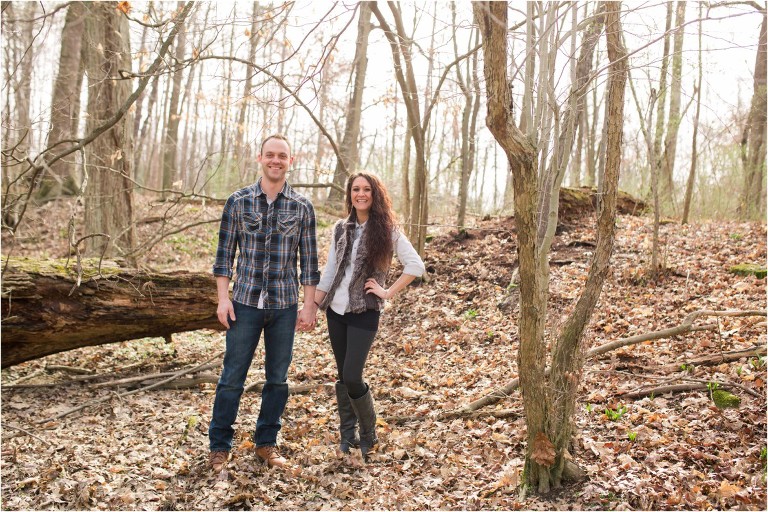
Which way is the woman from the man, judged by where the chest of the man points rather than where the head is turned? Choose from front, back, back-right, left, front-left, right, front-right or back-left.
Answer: left

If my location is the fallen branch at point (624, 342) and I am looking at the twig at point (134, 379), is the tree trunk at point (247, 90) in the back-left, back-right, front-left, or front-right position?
front-right

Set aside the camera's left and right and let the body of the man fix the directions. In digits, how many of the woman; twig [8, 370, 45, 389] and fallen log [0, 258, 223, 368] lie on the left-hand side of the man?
1

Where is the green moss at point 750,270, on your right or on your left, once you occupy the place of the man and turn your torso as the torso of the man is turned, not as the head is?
on your left

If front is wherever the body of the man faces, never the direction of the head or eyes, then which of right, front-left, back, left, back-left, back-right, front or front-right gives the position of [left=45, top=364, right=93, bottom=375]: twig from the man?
back-right

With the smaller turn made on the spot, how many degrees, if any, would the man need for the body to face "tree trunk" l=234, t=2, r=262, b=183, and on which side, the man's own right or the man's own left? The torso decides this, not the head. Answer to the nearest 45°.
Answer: approximately 180°

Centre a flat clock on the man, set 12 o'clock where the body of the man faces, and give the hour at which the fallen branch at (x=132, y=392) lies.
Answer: The fallen branch is roughly at 5 o'clock from the man.

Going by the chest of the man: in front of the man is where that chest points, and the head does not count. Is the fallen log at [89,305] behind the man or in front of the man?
behind

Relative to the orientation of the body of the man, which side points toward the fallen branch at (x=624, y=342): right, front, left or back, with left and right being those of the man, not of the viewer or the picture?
left

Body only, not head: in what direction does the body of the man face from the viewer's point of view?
toward the camera

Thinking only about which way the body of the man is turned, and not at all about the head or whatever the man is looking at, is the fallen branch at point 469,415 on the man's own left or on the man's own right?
on the man's own left

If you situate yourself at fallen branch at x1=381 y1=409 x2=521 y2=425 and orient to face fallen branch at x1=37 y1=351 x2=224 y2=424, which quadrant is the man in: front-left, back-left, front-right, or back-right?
front-left
